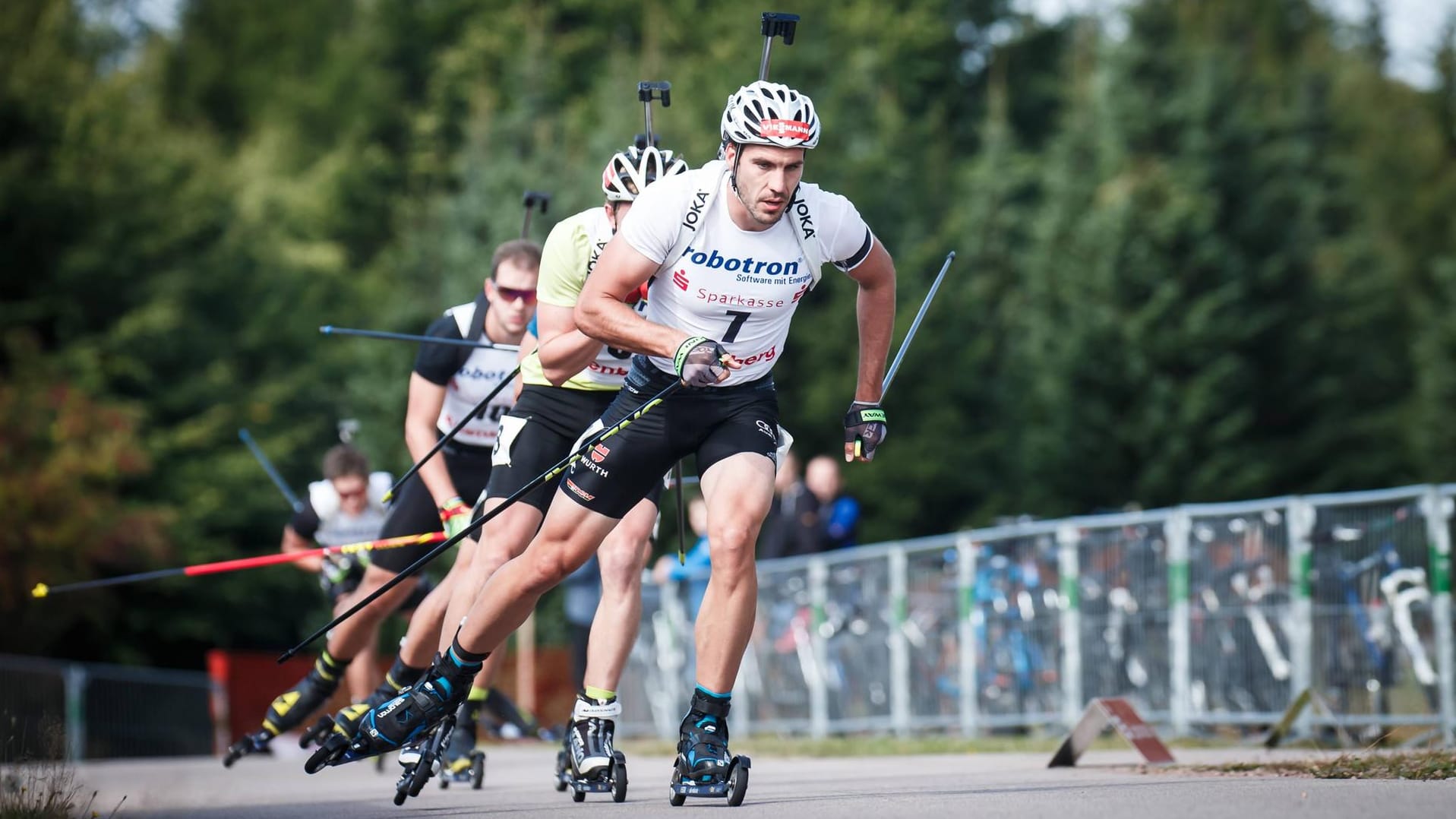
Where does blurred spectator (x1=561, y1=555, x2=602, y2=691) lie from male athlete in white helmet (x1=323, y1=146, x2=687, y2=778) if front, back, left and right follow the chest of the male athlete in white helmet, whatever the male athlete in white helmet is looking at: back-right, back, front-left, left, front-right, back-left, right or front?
back-left

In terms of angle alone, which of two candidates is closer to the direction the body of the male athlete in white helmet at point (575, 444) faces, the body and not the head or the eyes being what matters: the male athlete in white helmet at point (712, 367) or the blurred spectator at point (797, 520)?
the male athlete in white helmet

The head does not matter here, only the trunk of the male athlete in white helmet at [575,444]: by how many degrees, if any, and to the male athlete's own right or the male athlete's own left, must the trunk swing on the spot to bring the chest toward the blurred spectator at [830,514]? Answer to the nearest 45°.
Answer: approximately 135° to the male athlete's own left

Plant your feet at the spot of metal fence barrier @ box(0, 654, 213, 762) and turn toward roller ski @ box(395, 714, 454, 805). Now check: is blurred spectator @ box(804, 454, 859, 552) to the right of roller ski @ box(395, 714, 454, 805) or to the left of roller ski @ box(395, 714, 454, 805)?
left

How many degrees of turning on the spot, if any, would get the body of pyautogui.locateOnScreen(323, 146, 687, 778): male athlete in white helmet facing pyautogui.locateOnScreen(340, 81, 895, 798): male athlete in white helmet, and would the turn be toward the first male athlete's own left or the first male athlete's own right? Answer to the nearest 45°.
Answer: approximately 45° to the first male athlete's own right

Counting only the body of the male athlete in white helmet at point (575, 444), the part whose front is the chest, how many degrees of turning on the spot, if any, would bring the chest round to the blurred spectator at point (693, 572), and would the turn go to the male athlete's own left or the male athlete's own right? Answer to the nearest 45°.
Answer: approximately 135° to the male athlete's own left

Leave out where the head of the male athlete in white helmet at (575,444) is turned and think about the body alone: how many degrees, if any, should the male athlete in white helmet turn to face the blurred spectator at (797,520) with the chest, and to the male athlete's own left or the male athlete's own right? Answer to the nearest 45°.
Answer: approximately 135° to the male athlete's own left

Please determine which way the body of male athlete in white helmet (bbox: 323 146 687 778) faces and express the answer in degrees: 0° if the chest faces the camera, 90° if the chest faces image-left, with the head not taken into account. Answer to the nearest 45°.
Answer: approximately 315°
